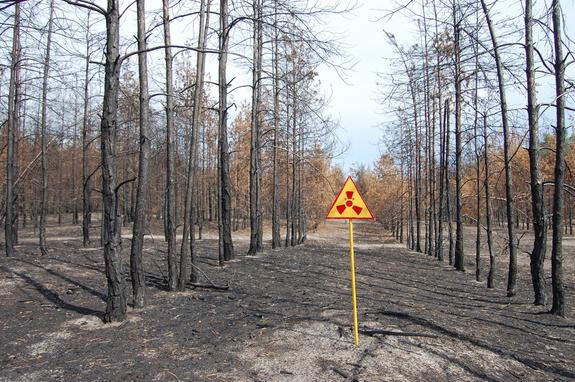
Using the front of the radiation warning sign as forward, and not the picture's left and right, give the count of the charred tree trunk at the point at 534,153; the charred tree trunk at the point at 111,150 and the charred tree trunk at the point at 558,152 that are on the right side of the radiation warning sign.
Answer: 1

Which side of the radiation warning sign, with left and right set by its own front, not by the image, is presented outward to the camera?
front

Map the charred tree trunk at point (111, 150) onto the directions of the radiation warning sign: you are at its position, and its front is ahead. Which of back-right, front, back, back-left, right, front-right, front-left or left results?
right

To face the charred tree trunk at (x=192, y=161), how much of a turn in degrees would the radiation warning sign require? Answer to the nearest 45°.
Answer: approximately 135° to its right

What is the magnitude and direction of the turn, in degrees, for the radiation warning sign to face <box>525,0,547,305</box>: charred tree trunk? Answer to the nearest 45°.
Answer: approximately 135° to its left

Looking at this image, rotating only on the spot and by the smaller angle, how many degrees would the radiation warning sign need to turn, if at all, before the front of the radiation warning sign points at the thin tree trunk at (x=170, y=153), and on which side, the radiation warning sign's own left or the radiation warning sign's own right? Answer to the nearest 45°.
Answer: approximately 135° to the radiation warning sign's own right

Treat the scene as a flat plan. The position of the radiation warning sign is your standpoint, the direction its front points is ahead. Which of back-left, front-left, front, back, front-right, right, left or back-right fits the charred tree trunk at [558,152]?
back-left

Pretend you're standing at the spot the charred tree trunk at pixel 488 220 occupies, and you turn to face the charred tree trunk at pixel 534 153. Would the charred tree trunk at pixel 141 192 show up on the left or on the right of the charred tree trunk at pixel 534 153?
right
